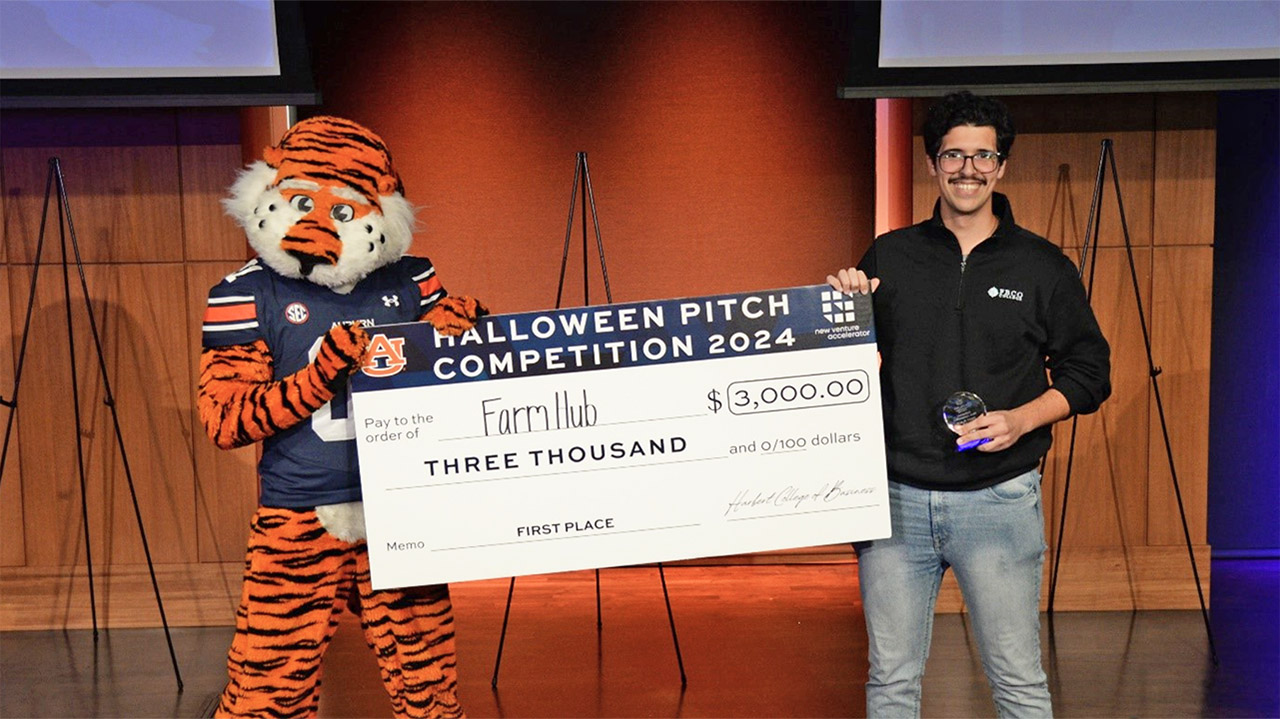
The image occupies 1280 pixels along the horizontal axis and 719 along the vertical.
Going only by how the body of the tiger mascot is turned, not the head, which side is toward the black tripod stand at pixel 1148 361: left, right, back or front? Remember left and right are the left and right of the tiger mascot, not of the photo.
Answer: left

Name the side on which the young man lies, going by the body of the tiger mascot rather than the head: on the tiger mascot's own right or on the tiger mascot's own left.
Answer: on the tiger mascot's own left

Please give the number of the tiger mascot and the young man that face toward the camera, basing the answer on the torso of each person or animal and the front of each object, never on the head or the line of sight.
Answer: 2

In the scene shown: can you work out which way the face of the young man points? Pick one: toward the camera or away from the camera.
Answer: toward the camera

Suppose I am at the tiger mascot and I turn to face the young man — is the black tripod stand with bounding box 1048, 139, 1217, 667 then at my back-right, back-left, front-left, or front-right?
front-left

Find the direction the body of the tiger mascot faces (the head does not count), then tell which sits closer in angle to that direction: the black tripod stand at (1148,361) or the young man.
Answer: the young man

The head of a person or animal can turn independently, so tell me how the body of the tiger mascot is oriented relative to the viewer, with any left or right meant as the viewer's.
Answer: facing the viewer

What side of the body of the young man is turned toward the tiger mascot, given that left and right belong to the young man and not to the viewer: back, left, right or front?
right

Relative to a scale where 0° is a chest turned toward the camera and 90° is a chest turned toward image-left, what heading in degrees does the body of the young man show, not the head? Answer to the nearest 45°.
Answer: approximately 0°
